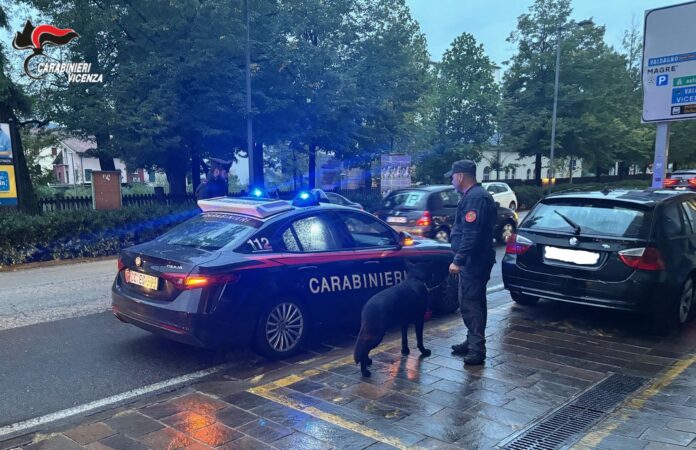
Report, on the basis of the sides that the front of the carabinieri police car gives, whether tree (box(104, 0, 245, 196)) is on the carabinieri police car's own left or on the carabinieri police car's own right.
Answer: on the carabinieri police car's own left

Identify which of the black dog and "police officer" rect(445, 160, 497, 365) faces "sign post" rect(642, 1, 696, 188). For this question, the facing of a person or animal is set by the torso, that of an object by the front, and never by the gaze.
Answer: the black dog

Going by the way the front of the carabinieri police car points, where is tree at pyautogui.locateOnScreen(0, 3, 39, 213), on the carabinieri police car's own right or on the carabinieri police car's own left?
on the carabinieri police car's own left

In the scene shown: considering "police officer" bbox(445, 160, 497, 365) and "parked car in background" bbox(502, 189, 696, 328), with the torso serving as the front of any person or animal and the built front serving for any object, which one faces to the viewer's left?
the police officer

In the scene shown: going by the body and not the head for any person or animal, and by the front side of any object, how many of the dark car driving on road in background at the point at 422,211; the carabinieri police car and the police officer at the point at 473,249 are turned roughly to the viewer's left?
1

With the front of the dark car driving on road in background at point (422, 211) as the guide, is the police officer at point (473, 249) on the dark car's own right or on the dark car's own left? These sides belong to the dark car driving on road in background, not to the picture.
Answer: on the dark car's own right

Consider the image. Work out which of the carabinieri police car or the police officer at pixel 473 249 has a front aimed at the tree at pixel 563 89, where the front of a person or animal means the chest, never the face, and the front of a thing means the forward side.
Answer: the carabinieri police car

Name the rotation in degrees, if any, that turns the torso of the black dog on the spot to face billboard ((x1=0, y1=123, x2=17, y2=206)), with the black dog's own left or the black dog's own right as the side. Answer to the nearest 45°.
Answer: approximately 90° to the black dog's own left

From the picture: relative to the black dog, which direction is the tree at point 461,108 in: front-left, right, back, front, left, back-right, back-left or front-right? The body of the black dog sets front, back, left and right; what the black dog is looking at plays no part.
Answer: front-left

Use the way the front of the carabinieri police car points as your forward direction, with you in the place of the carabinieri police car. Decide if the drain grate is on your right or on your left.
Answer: on your right

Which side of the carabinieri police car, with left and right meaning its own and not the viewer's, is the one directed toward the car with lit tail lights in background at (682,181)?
front

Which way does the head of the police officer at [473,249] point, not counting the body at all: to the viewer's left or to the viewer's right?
to the viewer's left

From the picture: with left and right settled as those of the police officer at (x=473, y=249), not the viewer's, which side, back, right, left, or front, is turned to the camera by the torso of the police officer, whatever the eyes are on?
left

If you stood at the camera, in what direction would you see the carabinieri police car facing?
facing away from the viewer and to the right of the viewer

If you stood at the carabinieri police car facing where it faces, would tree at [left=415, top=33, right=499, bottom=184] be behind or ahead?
ahead

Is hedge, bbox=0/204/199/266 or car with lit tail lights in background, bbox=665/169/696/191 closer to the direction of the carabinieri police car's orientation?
the car with lit tail lights in background

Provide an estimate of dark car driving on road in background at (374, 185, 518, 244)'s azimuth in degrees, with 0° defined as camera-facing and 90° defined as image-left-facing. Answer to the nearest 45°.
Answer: approximately 225°
